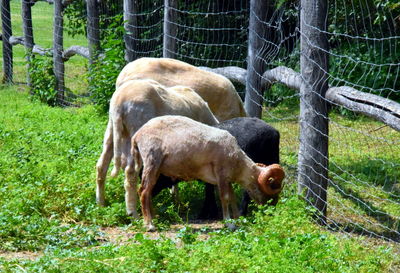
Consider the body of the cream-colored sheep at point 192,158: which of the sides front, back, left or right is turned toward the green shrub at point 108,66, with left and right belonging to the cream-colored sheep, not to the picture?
left

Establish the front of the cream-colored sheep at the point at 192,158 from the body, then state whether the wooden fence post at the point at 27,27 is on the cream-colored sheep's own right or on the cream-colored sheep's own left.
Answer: on the cream-colored sheep's own left

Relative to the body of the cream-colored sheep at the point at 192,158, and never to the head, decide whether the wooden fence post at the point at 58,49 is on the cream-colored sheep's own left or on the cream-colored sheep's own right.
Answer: on the cream-colored sheep's own left

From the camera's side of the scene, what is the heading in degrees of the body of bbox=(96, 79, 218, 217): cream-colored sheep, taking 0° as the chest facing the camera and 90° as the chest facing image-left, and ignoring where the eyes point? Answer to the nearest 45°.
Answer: approximately 225°

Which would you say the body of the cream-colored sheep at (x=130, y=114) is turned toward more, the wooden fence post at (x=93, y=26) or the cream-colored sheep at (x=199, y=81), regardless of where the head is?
the cream-colored sheep

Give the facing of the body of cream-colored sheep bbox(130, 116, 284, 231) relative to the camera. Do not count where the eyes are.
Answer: to the viewer's right

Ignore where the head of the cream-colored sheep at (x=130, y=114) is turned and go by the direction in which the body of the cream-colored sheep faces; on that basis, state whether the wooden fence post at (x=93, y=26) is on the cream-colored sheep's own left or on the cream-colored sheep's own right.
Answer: on the cream-colored sheep's own left

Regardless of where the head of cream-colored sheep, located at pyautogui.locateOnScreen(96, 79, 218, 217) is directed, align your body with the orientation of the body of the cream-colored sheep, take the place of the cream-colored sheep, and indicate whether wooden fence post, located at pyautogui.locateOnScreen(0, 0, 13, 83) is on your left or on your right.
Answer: on your left

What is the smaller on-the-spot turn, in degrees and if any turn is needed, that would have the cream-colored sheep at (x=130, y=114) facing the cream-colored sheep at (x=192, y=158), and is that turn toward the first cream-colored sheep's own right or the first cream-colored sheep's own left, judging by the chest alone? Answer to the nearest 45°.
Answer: approximately 90° to the first cream-colored sheep's own right
